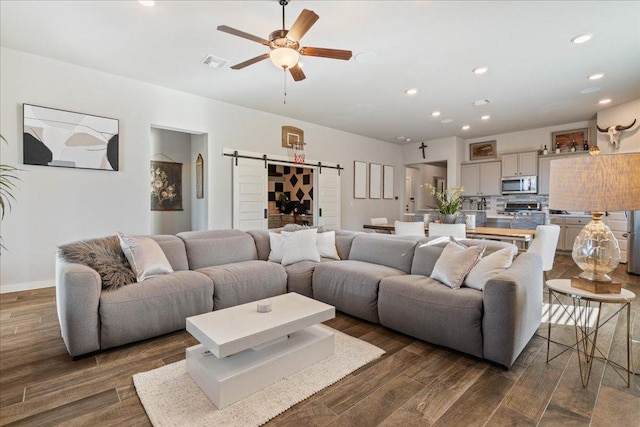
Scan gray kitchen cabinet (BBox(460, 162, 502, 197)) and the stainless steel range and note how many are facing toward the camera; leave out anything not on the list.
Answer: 2

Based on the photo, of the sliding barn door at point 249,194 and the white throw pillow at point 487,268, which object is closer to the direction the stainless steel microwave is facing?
the white throw pillow

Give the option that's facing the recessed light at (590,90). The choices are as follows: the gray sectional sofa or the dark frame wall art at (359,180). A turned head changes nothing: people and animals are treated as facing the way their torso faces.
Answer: the dark frame wall art

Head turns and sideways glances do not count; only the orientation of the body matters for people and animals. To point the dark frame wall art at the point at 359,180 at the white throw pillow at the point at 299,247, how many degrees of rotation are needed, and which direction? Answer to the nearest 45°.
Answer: approximately 45° to its right

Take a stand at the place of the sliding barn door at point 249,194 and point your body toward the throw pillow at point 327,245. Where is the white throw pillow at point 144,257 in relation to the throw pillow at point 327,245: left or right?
right

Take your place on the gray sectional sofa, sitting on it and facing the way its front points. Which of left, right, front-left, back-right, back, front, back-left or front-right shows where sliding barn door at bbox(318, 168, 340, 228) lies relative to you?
back

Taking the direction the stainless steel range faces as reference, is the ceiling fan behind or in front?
in front

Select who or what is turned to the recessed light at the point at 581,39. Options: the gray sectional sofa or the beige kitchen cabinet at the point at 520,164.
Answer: the beige kitchen cabinet
